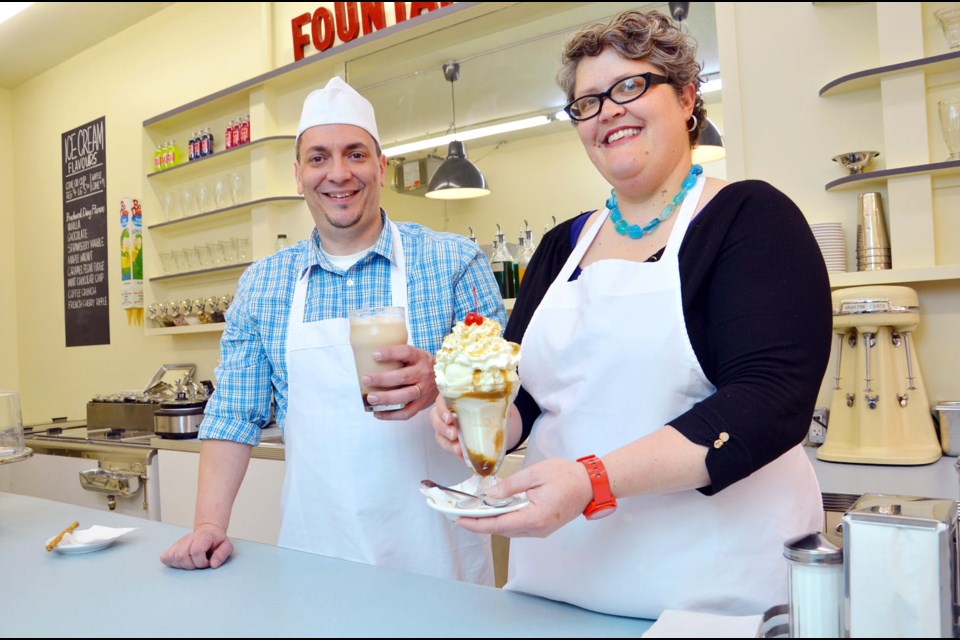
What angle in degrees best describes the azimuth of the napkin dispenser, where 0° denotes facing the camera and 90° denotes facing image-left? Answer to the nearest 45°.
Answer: approximately 0°

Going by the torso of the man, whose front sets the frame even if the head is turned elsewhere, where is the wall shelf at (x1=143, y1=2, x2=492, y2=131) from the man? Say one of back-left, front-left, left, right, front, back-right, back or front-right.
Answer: back

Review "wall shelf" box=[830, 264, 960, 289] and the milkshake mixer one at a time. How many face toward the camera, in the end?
2

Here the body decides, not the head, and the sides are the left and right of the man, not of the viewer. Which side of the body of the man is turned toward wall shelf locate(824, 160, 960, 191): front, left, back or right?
left

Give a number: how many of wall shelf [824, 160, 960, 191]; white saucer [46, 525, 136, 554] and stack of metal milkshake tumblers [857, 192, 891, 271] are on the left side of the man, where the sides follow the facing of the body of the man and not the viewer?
2

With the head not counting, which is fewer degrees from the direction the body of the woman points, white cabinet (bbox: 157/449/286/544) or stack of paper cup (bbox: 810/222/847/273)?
the white cabinet

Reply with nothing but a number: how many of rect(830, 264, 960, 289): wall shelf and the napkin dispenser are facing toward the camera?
2

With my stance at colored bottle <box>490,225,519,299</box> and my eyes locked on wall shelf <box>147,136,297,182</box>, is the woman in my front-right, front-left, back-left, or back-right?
back-left

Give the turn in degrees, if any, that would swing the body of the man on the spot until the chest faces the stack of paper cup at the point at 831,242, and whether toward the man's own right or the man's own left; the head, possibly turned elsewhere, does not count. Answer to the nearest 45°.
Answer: approximately 90° to the man's own left
